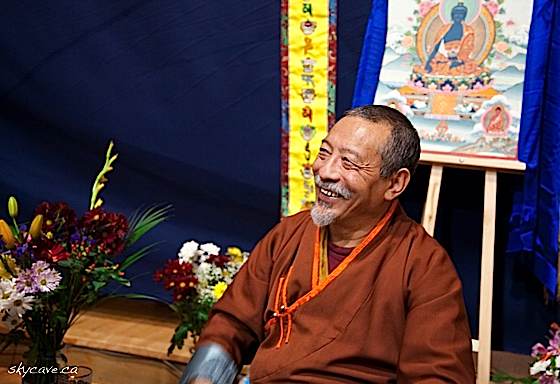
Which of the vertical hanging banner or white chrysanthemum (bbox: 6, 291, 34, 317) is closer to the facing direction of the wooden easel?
the white chrysanthemum

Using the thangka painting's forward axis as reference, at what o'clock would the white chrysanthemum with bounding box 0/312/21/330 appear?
The white chrysanthemum is roughly at 2 o'clock from the thangka painting.

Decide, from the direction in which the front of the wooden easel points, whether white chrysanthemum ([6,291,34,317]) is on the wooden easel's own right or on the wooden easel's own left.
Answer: on the wooden easel's own right

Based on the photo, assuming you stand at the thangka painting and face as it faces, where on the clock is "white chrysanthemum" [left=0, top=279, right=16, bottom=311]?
The white chrysanthemum is roughly at 2 o'clock from the thangka painting.

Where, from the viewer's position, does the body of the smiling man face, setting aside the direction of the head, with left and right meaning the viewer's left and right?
facing the viewer and to the left of the viewer

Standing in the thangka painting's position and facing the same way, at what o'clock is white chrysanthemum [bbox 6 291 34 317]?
The white chrysanthemum is roughly at 2 o'clock from the thangka painting.

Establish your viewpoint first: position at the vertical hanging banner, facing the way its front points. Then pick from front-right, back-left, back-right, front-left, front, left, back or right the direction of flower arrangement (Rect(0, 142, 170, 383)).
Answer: front-right

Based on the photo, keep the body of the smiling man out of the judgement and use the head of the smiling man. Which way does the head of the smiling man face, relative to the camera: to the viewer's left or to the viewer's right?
to the viewer's left

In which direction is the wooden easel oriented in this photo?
toward the camera

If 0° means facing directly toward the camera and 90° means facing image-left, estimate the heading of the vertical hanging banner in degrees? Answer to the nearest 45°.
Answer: approximately 0°

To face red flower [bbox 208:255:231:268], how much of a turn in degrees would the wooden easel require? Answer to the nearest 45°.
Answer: approximately 90° to its right

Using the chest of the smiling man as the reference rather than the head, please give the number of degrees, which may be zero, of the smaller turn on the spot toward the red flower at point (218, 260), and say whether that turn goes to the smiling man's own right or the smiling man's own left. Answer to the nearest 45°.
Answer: approximately 90° to the smiling man's own right

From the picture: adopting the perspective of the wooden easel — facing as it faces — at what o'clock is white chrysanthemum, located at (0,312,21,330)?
The white chrysanthemum is roughly at 2 o'clock from the wooden easel.

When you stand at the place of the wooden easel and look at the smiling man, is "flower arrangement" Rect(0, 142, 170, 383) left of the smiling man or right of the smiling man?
right
